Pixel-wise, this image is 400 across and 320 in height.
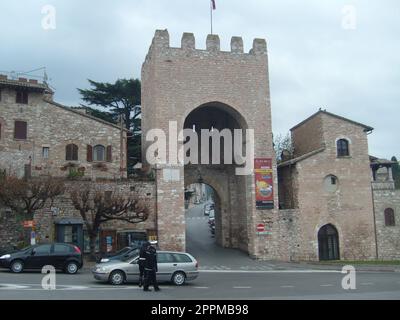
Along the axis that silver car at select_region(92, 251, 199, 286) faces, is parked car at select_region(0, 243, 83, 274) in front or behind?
in front

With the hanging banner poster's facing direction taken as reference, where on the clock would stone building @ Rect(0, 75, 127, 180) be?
The stone building is roughly at 3 o'clock from the hanging banner poster.

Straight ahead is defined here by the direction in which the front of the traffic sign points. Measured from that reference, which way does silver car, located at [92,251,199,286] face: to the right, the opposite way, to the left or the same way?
to the right

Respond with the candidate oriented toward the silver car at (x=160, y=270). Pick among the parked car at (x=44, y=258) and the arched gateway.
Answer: the arched gateway

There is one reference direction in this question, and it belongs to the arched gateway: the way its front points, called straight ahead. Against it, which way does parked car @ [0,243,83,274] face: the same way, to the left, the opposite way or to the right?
to the right

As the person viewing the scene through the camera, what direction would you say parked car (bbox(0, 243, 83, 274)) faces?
facing to the left of the viewer

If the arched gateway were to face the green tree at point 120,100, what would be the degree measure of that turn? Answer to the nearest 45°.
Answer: approximately 135° to its right

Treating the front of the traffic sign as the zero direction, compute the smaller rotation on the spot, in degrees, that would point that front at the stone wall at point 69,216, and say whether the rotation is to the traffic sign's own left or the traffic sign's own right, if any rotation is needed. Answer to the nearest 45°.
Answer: approximately 90° to the traffic sign's own right

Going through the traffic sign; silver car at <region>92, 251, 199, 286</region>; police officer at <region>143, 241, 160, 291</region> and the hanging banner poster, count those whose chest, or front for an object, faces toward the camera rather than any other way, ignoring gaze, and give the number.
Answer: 2

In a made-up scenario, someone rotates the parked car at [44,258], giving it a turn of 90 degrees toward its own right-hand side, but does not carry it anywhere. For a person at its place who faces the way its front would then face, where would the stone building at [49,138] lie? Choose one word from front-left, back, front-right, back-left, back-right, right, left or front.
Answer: front
